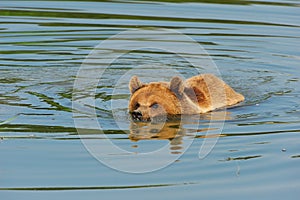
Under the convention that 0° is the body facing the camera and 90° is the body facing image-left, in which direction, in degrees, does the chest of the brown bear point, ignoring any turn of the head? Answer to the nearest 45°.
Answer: approximately 45°
